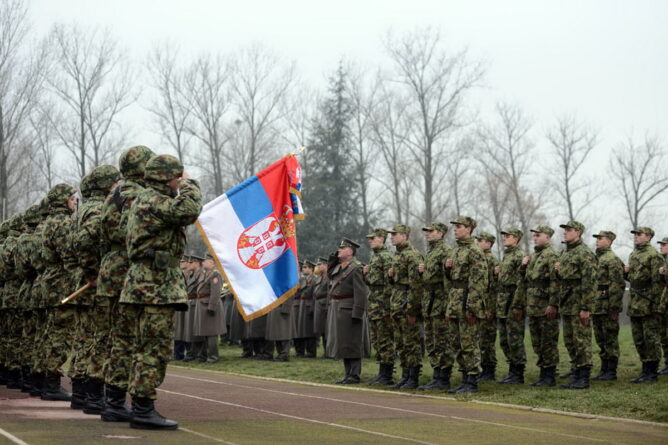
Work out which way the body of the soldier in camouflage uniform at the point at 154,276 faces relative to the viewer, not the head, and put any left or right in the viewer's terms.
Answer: facing to the right of the viewer

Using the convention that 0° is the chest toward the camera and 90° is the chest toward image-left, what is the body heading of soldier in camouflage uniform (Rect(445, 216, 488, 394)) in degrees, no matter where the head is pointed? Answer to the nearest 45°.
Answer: approximately 45°

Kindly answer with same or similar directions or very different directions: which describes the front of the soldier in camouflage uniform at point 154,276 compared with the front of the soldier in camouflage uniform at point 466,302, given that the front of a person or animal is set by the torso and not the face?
very different directions

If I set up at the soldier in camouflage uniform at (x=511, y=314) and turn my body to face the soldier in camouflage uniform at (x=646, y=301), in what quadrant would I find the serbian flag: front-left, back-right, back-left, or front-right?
back-right

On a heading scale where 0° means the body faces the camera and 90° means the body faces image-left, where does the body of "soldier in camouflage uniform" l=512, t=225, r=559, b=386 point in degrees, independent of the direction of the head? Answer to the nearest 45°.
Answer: approximately 45°

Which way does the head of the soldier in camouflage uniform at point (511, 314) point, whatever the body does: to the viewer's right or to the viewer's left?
to the viewer's left

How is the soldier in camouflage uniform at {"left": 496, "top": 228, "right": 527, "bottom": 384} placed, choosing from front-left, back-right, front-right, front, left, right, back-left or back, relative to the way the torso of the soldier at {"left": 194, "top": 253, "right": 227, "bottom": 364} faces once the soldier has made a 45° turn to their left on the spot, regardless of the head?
front-left
